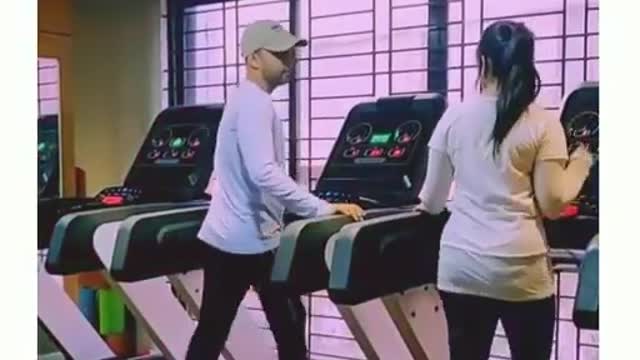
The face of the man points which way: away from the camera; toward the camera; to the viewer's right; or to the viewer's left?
to the viewer's right

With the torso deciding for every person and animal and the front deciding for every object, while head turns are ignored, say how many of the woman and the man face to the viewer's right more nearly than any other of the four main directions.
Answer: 1

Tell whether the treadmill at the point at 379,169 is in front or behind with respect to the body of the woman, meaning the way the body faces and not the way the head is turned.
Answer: in front

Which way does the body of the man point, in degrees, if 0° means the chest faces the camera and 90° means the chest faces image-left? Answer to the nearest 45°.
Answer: approximately 270°

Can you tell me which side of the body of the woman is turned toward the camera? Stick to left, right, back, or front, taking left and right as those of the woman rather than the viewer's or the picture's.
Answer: back

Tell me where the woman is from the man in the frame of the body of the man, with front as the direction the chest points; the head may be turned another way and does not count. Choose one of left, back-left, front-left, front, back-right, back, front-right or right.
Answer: front-right

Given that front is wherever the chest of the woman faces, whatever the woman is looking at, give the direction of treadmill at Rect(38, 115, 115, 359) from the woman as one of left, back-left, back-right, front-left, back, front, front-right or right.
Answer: front-left

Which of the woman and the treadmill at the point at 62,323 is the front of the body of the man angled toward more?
the woman
